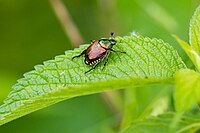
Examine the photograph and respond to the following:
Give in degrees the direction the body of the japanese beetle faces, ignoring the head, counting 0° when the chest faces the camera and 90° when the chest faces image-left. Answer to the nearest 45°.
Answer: approximately 225°
